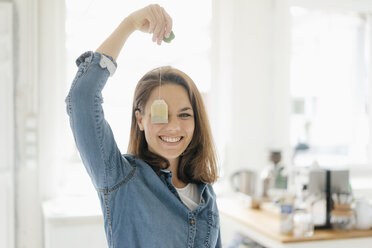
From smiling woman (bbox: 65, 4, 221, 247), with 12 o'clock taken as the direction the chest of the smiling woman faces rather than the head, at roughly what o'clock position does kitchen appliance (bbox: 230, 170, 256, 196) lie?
The kitchen appliance is roughly at 8 o'clock from the smiling woman.

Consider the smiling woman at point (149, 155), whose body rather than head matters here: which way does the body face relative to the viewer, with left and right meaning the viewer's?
facing the viewer and to the right of the viewer

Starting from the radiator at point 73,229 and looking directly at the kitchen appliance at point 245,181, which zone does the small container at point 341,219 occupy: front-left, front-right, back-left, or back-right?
front-right

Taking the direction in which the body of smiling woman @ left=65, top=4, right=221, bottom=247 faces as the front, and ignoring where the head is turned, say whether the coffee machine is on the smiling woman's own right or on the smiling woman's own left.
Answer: on the smiling woman's own left

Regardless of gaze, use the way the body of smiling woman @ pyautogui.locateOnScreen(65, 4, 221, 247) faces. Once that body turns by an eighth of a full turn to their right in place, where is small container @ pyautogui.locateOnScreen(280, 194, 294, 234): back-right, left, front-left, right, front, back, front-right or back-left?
back-left

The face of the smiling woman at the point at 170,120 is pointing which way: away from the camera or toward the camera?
toward the camera

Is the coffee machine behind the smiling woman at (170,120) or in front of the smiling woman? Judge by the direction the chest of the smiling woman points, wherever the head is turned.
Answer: behind
